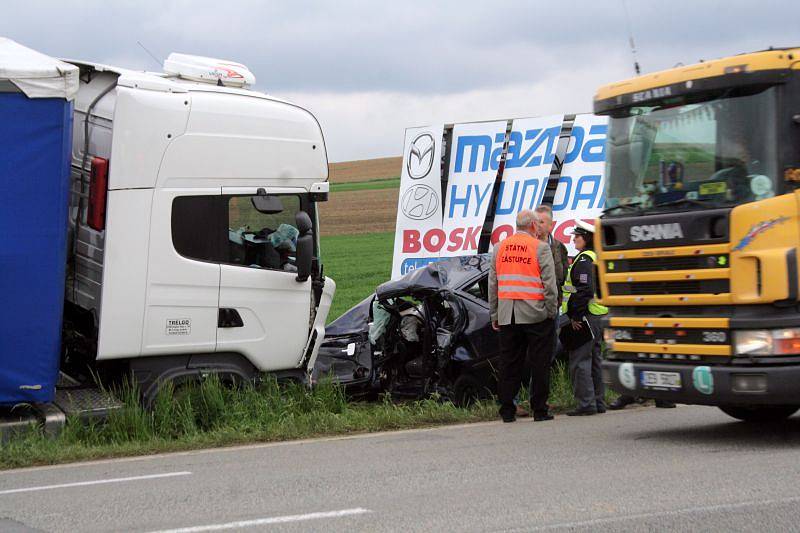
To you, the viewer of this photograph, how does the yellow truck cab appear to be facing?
facing the viewer and to the left of the viewer

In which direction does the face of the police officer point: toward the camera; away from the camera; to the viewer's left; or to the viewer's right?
to the viewer's left

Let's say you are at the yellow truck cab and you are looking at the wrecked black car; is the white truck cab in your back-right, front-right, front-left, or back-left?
front-left

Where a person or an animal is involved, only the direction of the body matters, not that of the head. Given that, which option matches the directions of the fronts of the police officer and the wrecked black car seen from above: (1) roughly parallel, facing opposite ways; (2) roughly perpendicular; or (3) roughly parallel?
roughly parallel

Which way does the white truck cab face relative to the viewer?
to the viewer's right

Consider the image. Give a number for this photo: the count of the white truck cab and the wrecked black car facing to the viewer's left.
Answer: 1

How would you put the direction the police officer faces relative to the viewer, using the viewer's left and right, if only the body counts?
facing to the left of the viewer

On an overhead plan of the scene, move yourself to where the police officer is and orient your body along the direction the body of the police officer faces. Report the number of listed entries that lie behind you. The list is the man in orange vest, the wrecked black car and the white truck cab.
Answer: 0

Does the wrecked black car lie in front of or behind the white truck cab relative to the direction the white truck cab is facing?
in front

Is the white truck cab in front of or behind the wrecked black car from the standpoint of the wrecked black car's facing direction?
in front

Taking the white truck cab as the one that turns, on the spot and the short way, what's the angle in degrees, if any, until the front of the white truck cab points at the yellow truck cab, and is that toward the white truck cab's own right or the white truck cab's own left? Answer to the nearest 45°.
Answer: approximately 45° to the white truck cab's own right

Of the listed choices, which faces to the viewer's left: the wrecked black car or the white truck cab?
the wrecked black car

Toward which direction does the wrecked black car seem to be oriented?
to the viewer's left
